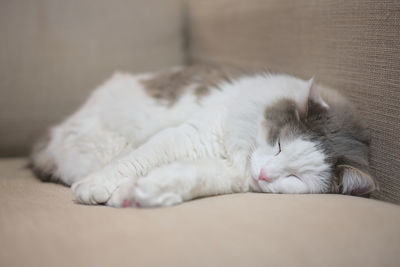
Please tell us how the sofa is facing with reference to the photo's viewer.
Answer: facing the viewer and to the left of the viewer
